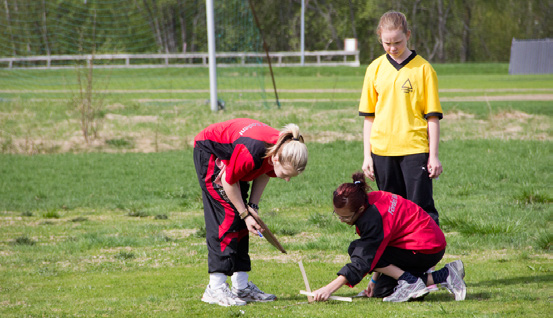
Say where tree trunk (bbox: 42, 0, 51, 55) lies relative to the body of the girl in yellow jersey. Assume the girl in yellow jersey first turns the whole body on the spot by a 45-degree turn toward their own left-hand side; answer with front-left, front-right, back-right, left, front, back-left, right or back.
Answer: back

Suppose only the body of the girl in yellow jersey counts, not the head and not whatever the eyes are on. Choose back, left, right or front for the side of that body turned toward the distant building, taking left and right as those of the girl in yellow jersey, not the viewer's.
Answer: back

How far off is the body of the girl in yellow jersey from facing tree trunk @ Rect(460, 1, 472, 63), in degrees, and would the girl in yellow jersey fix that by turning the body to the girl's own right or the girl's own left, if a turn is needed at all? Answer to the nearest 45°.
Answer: approximately 180°

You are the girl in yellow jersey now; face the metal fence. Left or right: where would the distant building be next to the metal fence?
right

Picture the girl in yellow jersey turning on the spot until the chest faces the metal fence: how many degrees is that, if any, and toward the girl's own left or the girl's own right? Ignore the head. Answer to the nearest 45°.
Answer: approximately 135° to the girl's own right

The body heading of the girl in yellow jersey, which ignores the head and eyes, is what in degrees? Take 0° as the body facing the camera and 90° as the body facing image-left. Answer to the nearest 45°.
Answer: approximately 0°
